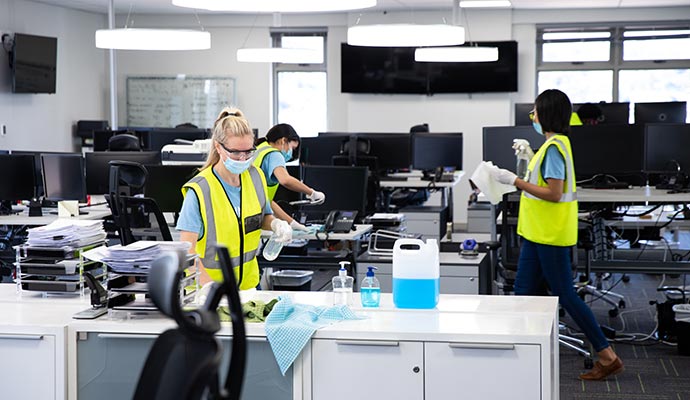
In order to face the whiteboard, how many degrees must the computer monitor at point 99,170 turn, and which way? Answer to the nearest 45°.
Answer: approximately 180°

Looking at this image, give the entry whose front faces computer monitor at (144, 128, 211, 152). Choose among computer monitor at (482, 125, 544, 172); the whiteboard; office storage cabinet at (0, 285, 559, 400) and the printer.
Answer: the whiteboard

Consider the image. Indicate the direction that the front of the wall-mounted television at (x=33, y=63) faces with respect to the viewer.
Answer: facing the viewer and to the right of the viewer

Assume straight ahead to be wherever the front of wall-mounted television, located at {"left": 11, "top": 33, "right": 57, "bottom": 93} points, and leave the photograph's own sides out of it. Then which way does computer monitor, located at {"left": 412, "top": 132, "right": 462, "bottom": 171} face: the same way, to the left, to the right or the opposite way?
to the right

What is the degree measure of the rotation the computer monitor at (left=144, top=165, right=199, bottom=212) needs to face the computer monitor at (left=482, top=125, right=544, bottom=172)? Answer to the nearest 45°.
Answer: approximately 90° to its left

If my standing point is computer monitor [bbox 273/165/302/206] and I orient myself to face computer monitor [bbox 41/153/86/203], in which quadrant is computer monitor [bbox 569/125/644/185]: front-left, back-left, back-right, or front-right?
back-right

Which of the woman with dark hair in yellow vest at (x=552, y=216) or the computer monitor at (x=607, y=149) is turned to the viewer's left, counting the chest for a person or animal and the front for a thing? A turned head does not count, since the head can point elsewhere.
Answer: the woman with dark hair in yellow vest

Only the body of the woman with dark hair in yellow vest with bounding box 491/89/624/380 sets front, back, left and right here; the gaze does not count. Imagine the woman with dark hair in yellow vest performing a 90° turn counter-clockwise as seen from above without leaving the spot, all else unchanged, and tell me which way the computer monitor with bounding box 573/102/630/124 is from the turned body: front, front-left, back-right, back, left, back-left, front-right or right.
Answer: back
